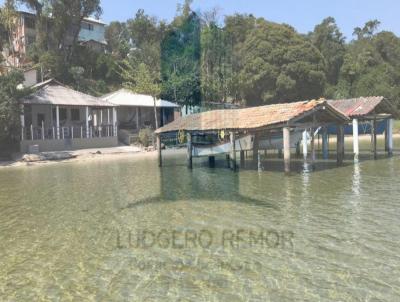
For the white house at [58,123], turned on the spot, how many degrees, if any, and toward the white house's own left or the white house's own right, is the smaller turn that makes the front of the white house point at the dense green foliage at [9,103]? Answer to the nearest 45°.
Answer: approximately 45° to the white house's own right

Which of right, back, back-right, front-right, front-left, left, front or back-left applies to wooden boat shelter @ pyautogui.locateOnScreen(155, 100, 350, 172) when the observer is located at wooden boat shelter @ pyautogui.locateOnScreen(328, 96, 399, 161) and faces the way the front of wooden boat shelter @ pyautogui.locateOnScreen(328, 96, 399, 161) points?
right

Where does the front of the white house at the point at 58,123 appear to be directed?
toward the camera

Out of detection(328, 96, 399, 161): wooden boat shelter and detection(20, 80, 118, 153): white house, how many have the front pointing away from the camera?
0

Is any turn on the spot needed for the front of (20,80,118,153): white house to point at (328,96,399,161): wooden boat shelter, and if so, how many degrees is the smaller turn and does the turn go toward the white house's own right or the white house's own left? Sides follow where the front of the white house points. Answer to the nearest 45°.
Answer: approximately 45° to the white house's own left

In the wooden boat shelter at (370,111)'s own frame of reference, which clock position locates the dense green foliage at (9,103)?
The dense green foliage is roughly at 4 o'clock from the wooden boat shelter.
